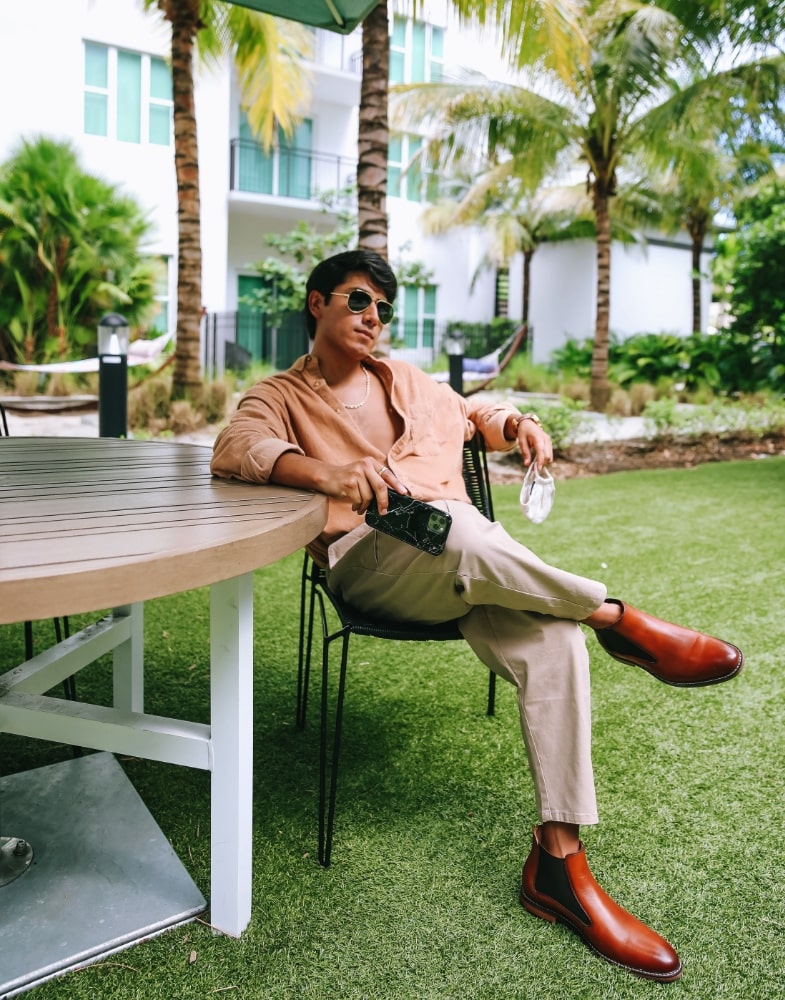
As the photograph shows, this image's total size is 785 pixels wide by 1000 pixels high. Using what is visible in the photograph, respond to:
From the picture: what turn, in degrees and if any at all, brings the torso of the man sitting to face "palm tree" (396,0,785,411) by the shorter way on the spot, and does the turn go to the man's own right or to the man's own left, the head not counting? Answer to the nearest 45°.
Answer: approximately 135° to the man's own left

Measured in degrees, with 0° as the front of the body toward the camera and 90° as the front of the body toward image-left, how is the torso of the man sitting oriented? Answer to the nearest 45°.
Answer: approximately 315°

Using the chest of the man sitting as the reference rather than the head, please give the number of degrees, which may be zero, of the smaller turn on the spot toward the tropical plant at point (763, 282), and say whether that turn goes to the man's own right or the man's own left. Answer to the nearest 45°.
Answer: approximately 135° to the man's own left

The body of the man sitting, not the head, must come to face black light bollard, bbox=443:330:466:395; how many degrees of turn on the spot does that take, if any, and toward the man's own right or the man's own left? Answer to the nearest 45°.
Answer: approximately 135° to the man's own left

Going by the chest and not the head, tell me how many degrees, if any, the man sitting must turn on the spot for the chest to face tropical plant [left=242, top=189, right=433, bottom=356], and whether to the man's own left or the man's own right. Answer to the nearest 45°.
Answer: approximately 135° to the man's own left

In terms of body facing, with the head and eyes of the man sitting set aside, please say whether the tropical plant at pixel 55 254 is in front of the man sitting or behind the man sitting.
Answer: behind

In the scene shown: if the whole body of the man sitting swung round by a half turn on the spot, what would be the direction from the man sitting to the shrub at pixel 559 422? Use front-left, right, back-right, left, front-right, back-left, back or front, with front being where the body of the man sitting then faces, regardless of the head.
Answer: front-right
